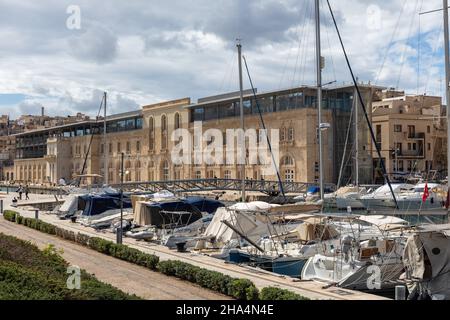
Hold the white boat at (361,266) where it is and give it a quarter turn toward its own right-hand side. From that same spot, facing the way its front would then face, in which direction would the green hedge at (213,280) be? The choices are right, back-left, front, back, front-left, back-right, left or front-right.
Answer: right

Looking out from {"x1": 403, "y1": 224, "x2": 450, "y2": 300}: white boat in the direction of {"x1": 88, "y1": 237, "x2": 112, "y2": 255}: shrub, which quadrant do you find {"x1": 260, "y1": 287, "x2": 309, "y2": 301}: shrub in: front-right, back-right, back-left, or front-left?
front-left

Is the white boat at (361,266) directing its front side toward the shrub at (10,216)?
no

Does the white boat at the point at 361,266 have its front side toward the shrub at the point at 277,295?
no

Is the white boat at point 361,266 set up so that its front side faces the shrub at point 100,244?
no

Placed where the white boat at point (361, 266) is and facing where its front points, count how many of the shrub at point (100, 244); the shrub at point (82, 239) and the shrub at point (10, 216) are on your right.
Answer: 0

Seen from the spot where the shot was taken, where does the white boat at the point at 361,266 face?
facing away from the viewer and to the right of the viewer
